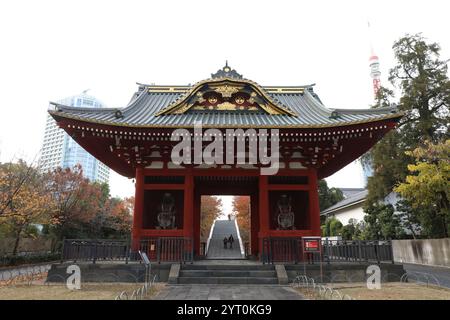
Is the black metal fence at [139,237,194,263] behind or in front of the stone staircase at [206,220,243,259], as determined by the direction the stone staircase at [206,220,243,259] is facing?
in front

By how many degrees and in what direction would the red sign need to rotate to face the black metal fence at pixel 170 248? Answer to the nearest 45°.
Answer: approximately 90° to its right

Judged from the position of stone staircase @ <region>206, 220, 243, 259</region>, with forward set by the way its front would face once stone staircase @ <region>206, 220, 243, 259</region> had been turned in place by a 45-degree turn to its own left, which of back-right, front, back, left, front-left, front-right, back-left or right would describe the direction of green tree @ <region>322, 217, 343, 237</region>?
left

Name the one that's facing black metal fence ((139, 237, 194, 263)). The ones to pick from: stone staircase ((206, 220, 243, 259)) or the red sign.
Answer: the stone staircase

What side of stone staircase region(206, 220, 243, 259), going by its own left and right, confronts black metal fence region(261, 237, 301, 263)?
front

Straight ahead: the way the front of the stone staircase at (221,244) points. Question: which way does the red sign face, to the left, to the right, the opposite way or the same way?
the same way

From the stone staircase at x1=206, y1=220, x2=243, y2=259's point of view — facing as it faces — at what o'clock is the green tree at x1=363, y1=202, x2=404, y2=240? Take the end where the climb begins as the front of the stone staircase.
The green tree is roughly at 11 o'clock from the stone staircase.

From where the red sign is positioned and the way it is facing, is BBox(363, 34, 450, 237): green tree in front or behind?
behind

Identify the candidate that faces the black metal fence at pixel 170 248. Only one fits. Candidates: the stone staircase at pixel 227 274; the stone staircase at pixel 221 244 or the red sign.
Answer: the stone staircase at pixel 221 244

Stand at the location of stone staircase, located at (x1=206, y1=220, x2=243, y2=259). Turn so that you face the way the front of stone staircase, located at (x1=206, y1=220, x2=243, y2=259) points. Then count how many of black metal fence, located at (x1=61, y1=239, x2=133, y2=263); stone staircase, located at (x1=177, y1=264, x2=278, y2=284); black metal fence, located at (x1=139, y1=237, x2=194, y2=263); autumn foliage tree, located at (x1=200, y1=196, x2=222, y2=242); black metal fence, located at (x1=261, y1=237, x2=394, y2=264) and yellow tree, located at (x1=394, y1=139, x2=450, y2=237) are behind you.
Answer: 1

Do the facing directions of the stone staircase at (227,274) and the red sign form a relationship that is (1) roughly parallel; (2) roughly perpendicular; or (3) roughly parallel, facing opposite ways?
roughly parallel

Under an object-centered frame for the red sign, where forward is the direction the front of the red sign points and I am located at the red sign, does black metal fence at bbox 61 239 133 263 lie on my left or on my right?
on my right

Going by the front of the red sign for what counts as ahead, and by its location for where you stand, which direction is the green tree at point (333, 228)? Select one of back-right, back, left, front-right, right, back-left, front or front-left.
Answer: back

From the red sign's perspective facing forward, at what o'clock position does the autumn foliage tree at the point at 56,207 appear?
The autumn foliage tree is roughly at 4 o'clock from the red sign.

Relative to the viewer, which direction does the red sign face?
toward the camera

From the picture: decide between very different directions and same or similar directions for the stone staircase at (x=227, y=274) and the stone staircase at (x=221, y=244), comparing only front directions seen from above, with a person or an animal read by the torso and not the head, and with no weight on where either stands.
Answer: same or similar directions

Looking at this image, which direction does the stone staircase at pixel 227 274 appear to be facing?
toward the camera
